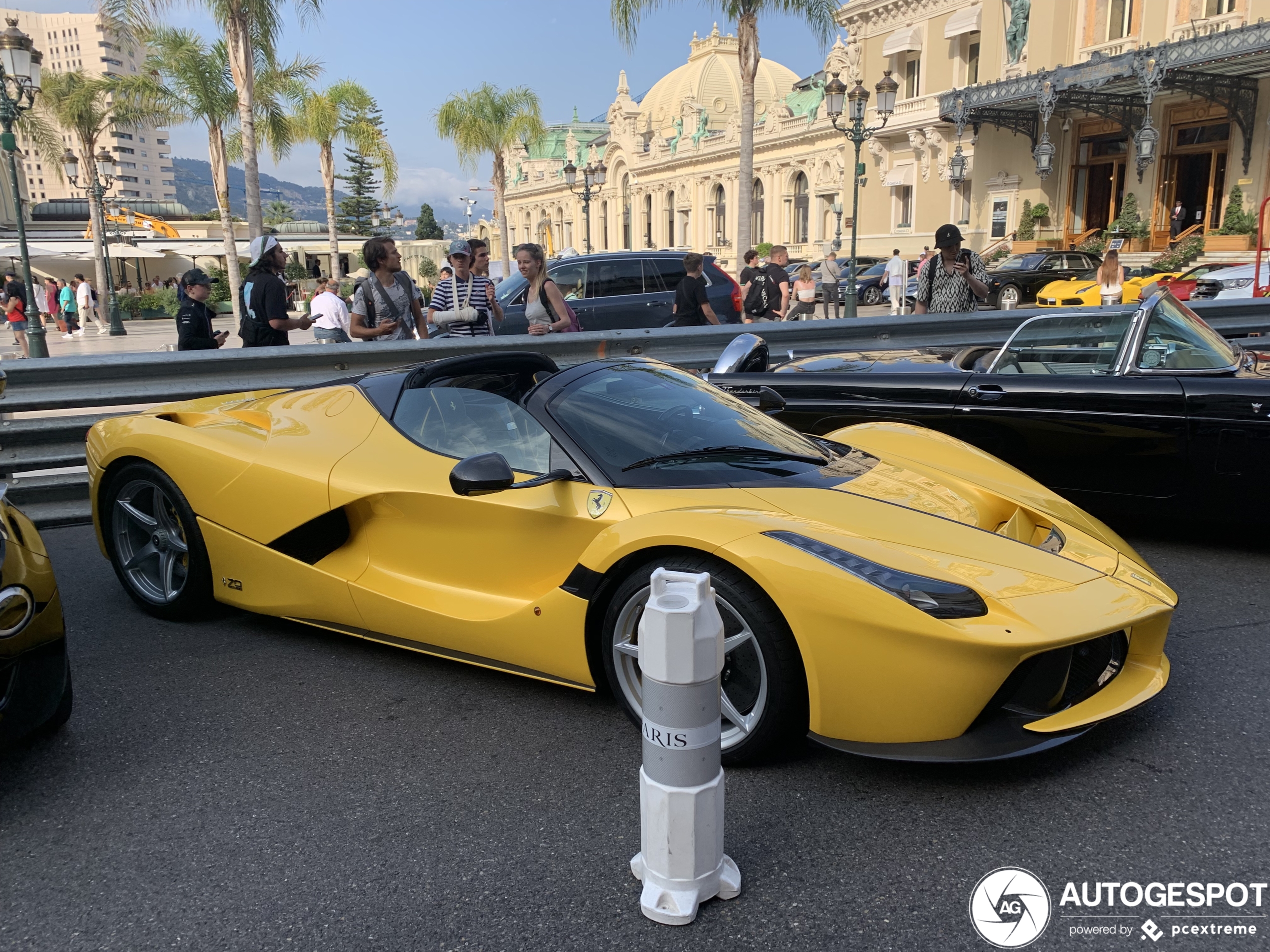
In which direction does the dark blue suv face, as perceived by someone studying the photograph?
facing to the left of the viewer

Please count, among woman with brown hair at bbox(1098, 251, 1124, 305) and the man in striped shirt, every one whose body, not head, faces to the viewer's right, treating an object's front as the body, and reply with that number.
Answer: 0

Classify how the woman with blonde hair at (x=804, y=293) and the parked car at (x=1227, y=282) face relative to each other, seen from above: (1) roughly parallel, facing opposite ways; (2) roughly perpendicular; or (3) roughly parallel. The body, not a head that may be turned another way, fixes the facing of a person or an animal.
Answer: roughly perpendicular

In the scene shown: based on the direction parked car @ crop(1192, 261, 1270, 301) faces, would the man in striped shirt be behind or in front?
in front

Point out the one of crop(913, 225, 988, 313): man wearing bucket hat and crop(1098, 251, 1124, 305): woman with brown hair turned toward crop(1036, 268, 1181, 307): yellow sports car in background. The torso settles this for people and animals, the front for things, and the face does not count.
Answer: the woman with brown hair

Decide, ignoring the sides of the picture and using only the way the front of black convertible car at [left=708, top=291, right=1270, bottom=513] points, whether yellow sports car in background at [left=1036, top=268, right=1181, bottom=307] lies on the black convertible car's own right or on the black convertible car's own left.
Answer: on the black convertible car's own left

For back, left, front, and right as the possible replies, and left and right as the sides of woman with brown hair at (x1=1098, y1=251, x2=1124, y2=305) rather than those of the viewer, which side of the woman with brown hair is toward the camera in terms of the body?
back

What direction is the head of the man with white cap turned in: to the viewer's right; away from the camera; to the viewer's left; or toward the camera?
to the viewer's right
